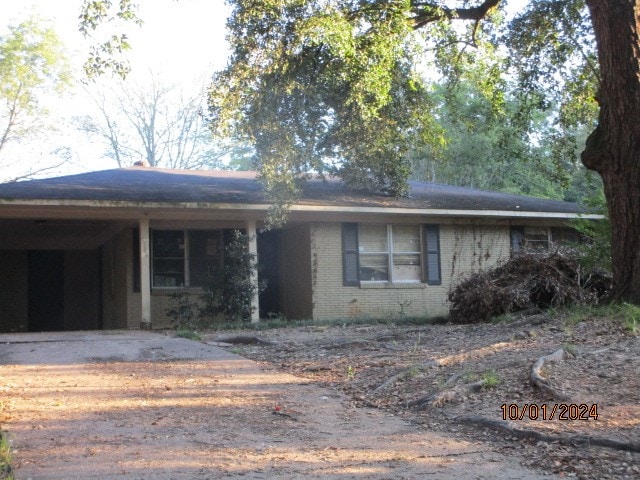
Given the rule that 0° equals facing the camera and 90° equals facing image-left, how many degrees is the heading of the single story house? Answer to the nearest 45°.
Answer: approximately 0°

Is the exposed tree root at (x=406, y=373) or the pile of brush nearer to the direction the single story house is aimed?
the exposed tree root

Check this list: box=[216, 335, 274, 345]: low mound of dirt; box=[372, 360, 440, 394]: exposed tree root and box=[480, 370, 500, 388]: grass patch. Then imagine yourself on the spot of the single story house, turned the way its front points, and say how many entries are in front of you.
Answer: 3

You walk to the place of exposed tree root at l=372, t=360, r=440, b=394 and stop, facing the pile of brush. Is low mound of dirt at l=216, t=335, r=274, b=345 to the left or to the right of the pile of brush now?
left

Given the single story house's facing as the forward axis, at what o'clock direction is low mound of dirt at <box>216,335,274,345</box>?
The low mound of dirt is roughly at 12 o'clock from the single story house.

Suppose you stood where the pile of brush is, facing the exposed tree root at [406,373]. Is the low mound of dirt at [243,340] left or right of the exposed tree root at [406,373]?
right

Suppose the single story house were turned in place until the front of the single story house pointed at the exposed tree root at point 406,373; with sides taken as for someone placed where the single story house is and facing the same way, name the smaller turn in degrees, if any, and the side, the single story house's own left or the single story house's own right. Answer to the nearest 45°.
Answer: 0° — it already faces it

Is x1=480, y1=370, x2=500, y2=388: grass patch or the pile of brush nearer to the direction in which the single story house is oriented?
the grass patch

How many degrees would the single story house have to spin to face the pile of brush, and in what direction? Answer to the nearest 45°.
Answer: approximately 45° to its left

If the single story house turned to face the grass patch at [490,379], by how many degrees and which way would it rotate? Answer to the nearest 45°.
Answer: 0° — it already faces it
